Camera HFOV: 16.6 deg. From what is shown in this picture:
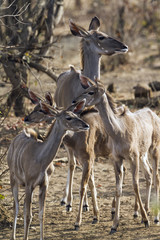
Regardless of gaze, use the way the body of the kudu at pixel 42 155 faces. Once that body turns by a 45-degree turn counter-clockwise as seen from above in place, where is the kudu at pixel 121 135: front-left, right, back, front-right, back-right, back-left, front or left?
front-left

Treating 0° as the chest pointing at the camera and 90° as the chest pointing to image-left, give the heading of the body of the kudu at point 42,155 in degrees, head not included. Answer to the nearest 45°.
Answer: approximately 315°

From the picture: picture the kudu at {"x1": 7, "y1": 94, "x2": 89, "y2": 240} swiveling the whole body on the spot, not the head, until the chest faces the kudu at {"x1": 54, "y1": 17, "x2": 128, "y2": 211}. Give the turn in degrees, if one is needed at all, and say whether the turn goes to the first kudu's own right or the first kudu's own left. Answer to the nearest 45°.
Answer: approximately 135° to the first kudu's own left
